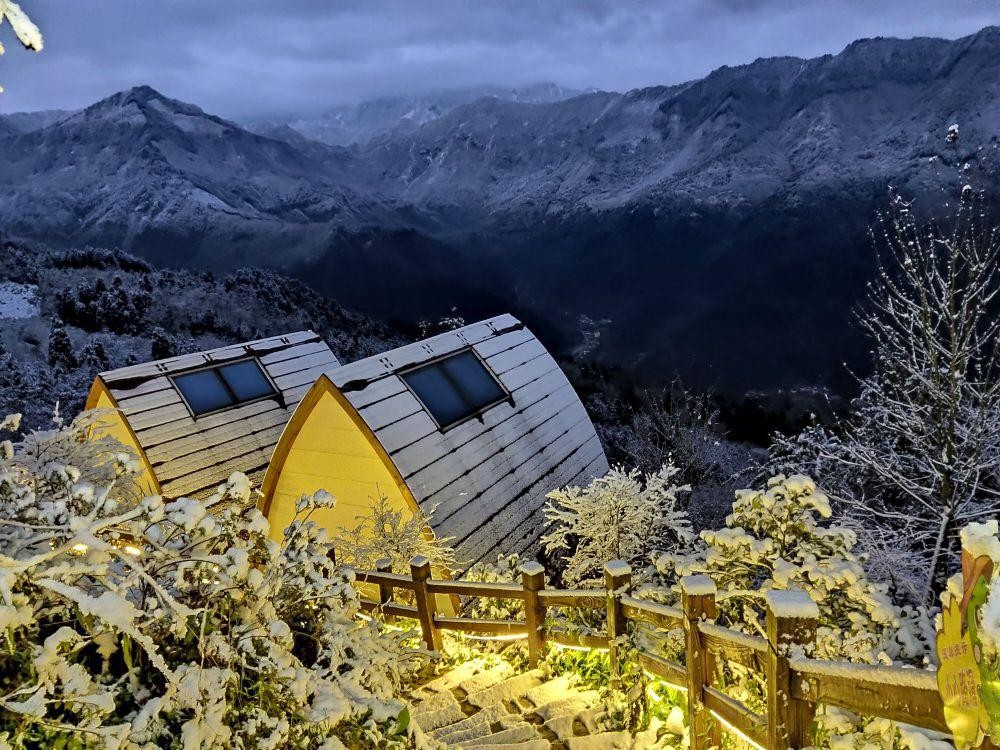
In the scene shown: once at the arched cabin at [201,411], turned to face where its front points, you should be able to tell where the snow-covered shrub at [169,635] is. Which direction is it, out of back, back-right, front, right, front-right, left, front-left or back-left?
front-left

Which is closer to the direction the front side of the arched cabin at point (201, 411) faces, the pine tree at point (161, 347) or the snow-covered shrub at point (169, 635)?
the snow-covered shrub

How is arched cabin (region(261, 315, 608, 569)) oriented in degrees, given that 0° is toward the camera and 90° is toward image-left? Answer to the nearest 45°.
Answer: approximately 45°

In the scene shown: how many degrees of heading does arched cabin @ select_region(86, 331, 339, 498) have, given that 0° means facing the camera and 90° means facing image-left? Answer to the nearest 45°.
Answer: approximately 45°

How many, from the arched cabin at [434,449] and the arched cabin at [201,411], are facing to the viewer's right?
0

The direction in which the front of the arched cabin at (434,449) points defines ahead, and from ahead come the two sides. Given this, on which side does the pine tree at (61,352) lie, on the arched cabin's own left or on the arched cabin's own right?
on the arched cabin's own right

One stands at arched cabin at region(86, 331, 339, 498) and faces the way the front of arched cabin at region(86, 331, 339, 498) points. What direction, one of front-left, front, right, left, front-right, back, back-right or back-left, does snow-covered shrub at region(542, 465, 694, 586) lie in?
left

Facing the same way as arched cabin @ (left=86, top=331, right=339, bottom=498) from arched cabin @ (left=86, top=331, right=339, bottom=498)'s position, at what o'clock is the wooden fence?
The wooden fence is roughly at 10 o'clock from the arched cabin.

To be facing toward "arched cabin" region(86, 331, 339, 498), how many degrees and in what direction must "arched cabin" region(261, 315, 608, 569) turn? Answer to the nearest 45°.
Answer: approximately 90° to its right
